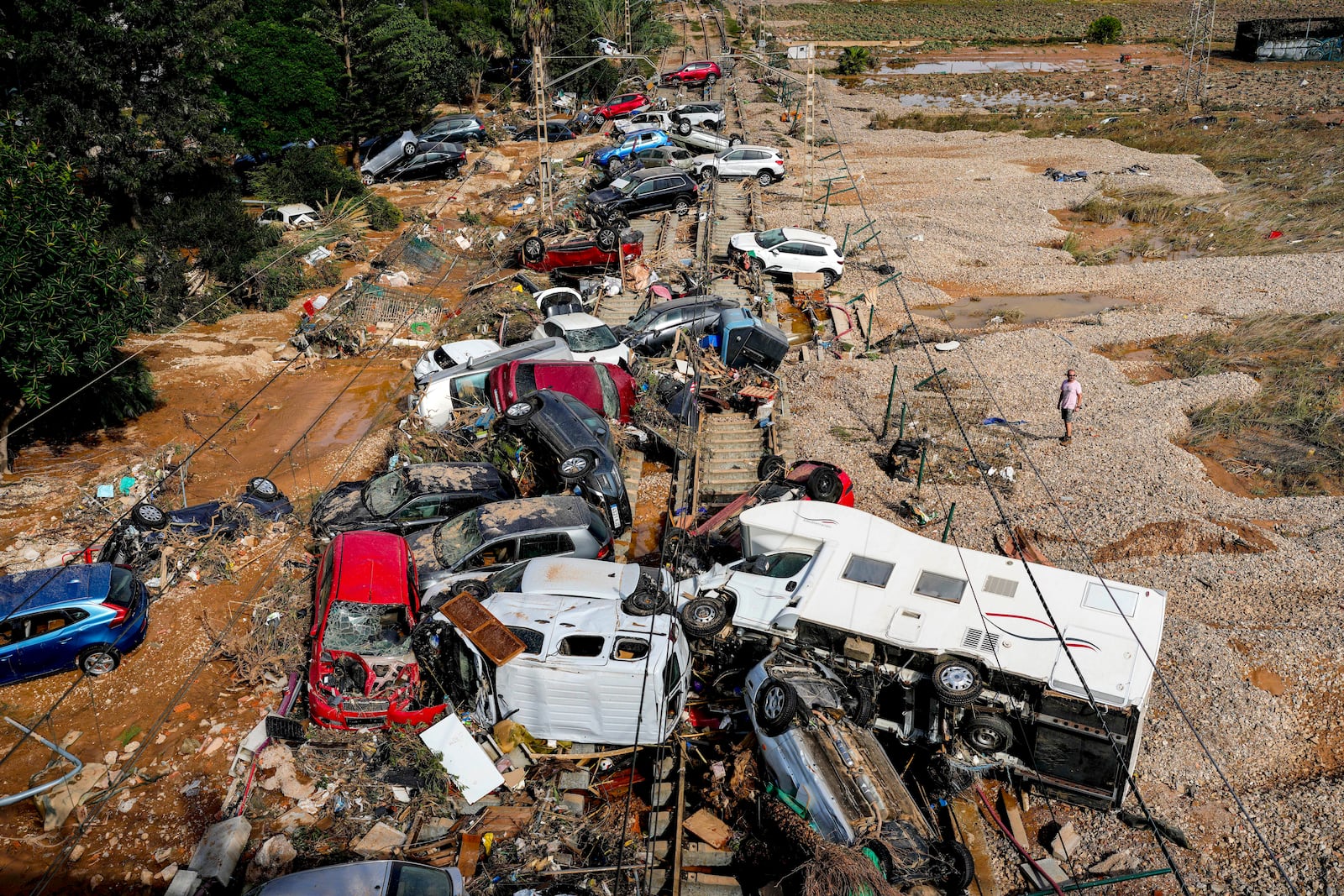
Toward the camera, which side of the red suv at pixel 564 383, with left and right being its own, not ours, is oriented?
right

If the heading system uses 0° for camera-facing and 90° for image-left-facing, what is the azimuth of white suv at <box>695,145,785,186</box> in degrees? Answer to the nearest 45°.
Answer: approximately 90°

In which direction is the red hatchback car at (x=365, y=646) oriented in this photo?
toward the camera

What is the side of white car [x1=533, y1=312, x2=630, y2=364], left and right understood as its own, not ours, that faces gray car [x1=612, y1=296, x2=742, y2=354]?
left

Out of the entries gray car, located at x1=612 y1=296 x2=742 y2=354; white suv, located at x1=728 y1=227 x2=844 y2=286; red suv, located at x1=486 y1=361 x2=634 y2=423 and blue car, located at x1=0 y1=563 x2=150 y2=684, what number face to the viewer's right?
1

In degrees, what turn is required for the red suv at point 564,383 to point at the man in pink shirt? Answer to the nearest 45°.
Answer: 0° — it already faces them

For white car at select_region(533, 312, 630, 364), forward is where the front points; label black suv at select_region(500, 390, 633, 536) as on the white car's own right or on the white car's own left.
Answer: on the white car's own right

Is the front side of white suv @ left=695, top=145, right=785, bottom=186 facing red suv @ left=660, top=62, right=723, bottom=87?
no

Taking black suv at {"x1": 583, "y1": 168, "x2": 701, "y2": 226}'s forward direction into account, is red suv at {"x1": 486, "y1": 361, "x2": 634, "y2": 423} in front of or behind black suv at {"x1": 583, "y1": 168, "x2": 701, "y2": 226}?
in front

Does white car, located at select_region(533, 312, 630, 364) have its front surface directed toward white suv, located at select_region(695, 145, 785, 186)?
no

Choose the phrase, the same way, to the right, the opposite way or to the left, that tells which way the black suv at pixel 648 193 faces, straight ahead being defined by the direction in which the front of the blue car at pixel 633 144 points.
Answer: the same way

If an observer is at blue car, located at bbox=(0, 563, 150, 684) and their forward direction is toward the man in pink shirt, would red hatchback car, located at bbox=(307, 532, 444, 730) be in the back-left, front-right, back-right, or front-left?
front-right

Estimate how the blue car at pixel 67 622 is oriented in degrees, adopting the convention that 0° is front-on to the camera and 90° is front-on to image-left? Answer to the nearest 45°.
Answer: approximately 90°

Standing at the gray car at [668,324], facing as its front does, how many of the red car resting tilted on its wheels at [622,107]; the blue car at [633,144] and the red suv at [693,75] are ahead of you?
0

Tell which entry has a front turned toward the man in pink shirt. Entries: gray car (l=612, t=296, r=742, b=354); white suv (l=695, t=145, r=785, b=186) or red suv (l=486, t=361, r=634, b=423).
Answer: the red suv

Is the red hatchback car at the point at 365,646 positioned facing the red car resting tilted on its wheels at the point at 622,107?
no

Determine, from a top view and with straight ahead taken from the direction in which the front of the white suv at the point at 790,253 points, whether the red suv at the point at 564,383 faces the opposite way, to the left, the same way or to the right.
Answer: the opposite way

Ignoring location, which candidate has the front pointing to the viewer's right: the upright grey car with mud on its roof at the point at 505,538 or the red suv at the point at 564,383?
the red suv

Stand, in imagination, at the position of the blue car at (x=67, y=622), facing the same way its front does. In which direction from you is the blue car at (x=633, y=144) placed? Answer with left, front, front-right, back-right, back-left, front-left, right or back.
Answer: back-right

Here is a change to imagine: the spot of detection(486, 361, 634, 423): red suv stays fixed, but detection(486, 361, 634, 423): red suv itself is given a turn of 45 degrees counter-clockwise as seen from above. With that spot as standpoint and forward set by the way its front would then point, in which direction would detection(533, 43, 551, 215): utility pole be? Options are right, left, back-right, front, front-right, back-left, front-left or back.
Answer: front-left

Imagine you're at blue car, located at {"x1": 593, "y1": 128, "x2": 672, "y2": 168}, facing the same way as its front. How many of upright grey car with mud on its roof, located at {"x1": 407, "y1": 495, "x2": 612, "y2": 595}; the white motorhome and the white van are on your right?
0

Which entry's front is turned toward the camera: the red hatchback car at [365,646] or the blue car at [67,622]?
the red hatchback car
